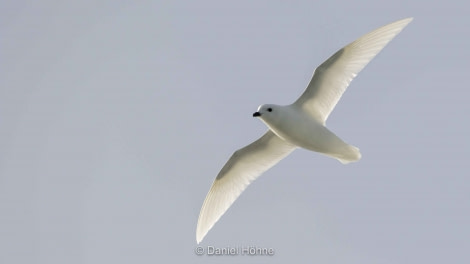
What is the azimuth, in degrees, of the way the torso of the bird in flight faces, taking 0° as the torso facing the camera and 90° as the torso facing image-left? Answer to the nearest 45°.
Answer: approximately 90°
